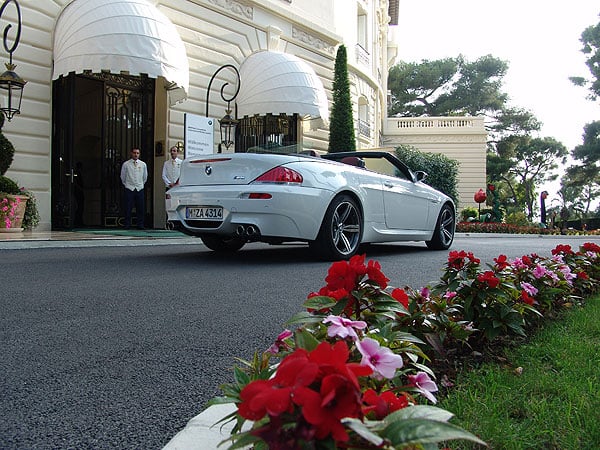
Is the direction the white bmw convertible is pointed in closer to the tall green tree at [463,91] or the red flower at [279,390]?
the tall green tree

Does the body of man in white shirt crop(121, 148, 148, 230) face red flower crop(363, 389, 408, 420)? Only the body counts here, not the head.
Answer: yes

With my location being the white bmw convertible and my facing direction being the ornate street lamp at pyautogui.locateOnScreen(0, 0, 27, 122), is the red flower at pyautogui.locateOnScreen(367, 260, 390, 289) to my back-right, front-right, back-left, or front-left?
back-left

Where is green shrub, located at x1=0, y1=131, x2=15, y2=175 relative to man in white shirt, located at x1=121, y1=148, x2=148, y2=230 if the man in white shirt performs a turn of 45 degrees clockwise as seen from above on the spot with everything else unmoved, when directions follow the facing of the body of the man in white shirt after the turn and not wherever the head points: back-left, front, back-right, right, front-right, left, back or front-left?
front

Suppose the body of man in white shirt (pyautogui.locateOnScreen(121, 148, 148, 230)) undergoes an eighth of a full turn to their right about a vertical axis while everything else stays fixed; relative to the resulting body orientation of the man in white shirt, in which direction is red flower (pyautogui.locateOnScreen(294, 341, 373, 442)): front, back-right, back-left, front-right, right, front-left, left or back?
front-left

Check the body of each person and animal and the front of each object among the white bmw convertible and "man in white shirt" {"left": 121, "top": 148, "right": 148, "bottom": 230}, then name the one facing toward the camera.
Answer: the man in white shirt

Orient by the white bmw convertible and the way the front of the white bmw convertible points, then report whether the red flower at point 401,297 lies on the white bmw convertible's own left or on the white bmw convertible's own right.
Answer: on the white bmw convertible's own right

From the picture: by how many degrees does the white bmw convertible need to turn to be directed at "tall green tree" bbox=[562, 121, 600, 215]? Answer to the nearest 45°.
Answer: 0° — it already faces it

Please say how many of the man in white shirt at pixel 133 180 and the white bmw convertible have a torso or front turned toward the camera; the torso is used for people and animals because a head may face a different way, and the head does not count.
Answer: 1

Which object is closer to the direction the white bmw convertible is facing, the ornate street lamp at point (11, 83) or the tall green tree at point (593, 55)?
the tall green tree

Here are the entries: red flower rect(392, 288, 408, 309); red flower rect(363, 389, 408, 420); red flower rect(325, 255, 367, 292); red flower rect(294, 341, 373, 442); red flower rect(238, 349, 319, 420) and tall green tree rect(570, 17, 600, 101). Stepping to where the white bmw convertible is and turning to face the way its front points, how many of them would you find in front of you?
1

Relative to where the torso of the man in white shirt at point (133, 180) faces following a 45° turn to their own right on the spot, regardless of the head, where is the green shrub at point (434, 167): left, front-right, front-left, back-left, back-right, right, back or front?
back

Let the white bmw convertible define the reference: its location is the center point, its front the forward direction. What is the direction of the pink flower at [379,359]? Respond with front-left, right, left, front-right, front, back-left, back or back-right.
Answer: back-right

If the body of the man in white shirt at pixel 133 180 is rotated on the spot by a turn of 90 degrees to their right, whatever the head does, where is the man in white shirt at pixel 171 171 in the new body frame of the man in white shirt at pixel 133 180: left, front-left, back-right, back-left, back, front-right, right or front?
back

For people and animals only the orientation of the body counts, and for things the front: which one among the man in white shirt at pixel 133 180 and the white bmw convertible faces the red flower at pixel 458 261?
the man in white shirt

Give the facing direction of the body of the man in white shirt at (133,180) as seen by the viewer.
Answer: toward the camera

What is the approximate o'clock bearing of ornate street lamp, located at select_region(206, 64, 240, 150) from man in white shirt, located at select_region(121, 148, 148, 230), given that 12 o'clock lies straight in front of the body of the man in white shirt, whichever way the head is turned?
The ornate street lamp is roughly at 8 o'clock from the man in white shirt.

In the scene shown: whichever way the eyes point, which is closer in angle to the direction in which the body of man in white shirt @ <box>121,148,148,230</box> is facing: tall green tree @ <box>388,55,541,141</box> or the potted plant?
the potted plant

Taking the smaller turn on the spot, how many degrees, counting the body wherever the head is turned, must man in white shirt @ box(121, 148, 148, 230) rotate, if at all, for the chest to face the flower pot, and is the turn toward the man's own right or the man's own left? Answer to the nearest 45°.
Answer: approximately 45° to the man's own right
